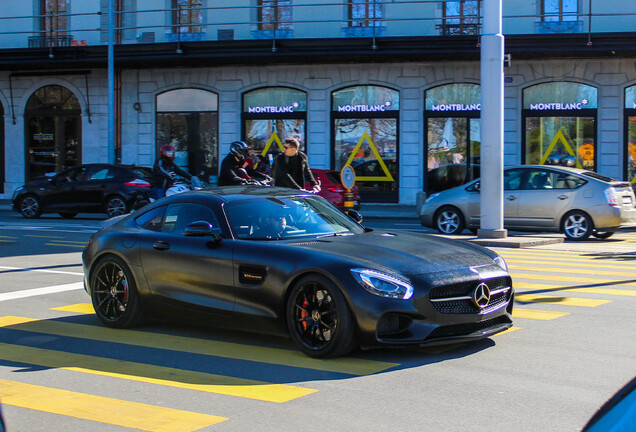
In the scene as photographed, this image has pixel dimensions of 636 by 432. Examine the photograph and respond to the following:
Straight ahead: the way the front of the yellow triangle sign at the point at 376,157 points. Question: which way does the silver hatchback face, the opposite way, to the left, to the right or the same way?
to the right

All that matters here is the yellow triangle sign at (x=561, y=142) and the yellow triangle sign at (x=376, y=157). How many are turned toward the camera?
2

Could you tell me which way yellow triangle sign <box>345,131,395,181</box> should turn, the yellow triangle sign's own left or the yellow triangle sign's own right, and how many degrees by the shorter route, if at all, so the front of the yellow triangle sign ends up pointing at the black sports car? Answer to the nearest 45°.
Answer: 0° — it already faces it

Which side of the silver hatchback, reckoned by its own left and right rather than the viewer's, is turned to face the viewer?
left

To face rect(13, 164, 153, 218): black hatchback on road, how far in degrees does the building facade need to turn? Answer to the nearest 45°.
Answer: approximately 45° to its right

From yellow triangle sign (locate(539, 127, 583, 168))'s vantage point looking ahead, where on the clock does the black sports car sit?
The black sports car is roughly at 12 o'clock from the yellow triangle sign.

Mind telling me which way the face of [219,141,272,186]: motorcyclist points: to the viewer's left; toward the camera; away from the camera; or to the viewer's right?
to the viewer's right

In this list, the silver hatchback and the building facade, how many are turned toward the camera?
1

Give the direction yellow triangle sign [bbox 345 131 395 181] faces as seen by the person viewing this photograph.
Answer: facing the viewer

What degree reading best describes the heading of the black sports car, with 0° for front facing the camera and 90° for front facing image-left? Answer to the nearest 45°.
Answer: approximately 315°

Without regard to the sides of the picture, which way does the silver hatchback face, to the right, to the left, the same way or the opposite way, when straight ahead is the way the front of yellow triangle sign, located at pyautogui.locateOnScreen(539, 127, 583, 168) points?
to the right

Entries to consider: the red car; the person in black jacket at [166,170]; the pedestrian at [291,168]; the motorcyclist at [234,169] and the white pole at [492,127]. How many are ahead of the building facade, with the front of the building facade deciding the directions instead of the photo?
5

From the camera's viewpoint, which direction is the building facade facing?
toward the camera

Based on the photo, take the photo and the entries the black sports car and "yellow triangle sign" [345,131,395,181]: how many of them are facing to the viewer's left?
0

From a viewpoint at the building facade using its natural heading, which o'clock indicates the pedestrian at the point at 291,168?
The pedestrian is roughly at 12 o'clock from the building facade.

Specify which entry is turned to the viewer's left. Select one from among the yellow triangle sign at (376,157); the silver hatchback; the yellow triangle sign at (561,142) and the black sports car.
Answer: the silver hatchback
